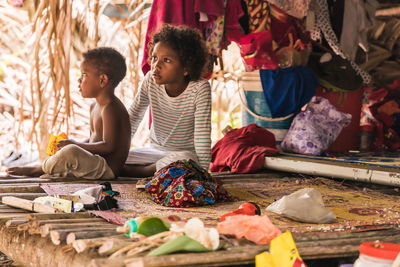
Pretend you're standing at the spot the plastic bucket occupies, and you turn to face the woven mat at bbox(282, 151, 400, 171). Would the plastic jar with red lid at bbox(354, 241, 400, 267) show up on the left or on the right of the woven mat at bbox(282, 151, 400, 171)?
right

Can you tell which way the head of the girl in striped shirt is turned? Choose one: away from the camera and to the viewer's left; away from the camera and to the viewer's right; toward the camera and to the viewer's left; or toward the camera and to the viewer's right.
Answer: toward the camera and to the viewer's left

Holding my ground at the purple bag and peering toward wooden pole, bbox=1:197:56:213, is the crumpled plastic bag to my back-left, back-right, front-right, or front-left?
front-left

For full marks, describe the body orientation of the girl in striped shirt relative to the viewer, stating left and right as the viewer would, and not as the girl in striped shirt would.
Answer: facing the viewer and to the left of the viewer

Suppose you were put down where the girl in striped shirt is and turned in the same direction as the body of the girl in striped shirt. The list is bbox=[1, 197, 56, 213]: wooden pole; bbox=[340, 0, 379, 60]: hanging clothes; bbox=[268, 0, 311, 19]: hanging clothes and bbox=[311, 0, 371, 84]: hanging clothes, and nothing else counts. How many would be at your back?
3

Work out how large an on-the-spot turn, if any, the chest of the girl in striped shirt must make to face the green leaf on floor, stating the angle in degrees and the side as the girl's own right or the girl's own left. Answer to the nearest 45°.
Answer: approximately 45° to the girl's own left

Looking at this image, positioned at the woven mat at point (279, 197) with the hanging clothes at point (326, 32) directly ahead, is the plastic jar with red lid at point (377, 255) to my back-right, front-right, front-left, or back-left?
back-right
